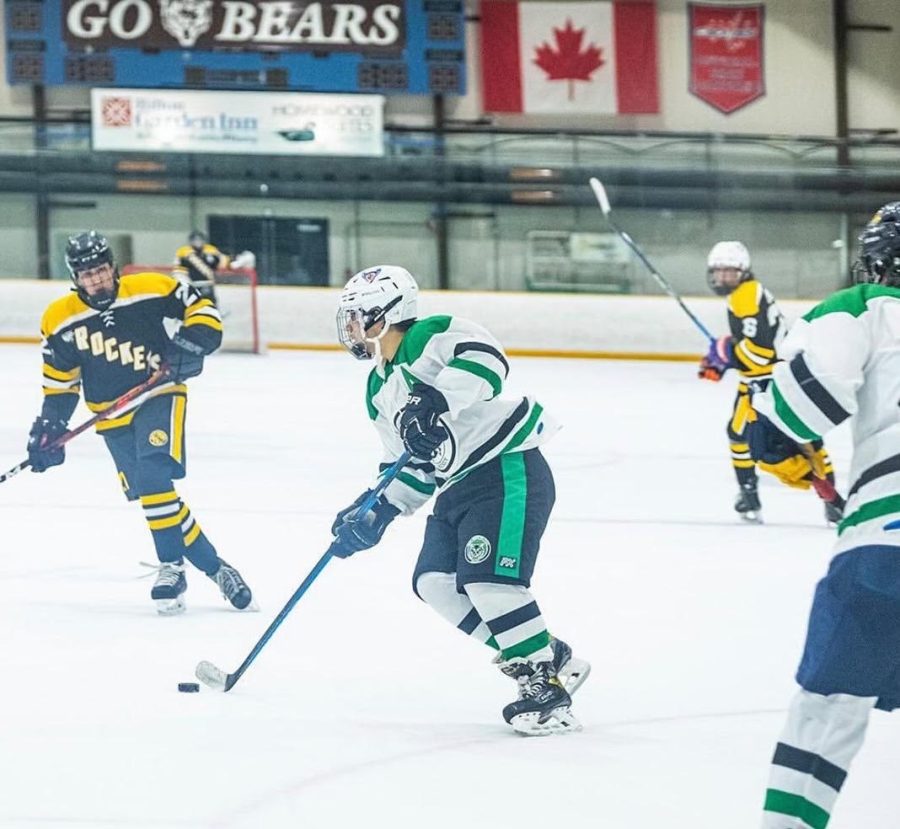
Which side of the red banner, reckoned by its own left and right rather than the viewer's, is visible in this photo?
front

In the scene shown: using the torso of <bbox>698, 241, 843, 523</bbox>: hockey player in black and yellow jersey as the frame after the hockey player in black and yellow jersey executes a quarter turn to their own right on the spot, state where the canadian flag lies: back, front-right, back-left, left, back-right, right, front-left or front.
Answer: front

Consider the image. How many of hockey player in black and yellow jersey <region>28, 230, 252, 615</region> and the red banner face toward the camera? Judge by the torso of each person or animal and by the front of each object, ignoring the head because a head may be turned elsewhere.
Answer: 2

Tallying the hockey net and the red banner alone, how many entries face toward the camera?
2

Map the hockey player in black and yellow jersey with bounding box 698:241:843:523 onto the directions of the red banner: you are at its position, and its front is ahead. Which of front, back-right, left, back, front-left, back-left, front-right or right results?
front

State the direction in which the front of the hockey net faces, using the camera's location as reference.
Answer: facing the viewer

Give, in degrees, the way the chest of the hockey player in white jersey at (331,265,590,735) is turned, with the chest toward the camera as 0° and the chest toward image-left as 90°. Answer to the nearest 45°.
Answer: approximately 45°

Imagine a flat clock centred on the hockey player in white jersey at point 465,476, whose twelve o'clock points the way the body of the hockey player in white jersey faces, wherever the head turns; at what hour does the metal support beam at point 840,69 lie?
The metal support beam is roughly at 5 o'clock from the hockey player in white jersey.

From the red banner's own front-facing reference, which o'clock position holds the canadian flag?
The canadian flag is roughly at 2 o'clock from the red banner.

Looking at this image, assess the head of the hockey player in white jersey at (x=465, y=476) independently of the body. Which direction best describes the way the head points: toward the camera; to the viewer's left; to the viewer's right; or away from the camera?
to the viewer's left

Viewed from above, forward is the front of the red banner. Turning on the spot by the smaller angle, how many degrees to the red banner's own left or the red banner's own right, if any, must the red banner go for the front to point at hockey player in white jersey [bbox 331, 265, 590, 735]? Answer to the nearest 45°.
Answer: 0° — it already faces them

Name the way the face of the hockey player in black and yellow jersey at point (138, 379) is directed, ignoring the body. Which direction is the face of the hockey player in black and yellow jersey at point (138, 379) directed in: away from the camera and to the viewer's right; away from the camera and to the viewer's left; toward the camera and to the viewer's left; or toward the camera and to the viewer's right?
toward the camera and to the viewer's right

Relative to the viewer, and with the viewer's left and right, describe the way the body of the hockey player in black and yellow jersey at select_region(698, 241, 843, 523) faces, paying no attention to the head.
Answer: facing to the left of the viewer
